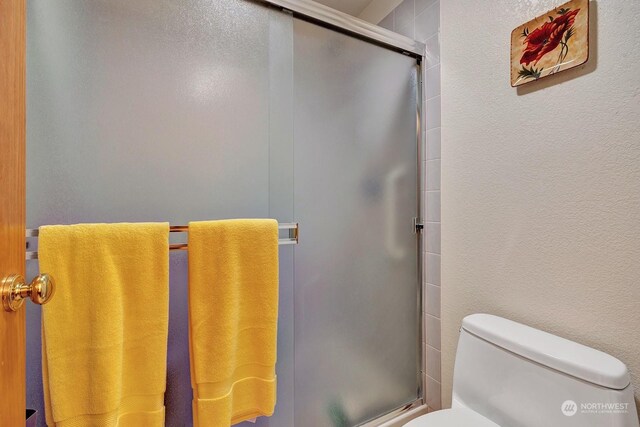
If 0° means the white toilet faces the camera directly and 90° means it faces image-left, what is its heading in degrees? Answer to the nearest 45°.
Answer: approximately 45°

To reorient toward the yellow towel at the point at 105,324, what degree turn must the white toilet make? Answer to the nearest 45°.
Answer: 0° — it already faces it

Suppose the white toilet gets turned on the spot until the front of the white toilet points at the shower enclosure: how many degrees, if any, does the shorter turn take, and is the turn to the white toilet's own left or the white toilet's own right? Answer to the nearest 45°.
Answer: approximately 45° to the white toilet's own right

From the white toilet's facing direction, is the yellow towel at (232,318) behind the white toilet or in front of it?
in front
